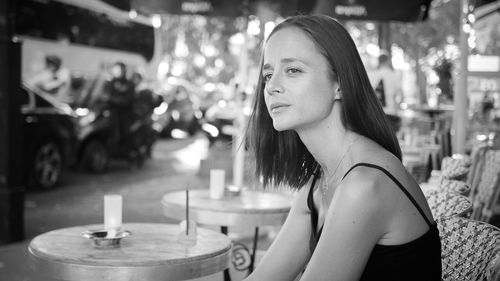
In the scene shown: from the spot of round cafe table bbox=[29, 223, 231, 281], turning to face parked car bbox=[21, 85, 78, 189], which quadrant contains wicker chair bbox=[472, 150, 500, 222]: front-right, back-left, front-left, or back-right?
front-right

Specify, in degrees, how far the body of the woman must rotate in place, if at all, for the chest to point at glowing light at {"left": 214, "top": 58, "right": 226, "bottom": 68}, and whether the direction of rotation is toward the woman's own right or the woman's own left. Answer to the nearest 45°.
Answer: approximately 135° to the woman's own right

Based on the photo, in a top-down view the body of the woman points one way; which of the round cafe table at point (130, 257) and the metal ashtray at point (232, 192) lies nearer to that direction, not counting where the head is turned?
the round cafe table

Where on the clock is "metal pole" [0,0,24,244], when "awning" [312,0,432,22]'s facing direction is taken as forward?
The metal pole is roughly at 2 o'clock from the awning.

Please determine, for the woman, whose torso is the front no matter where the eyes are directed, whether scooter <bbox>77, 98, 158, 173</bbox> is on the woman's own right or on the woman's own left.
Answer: on the woman's own right

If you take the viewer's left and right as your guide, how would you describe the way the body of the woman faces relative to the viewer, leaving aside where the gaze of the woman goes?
facing the viewer and to the left of the viewer

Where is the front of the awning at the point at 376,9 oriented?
toward the camera

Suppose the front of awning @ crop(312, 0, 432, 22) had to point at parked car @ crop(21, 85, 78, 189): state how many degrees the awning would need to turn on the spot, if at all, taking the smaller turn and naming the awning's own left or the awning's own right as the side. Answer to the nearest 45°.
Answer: approximately 90° to the awning's own right

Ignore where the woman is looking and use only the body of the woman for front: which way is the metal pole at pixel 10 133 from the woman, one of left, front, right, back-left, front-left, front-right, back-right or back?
right

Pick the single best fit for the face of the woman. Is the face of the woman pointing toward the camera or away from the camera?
toward the camera

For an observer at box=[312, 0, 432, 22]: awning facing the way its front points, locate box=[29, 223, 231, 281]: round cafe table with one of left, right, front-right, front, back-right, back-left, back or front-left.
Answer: front

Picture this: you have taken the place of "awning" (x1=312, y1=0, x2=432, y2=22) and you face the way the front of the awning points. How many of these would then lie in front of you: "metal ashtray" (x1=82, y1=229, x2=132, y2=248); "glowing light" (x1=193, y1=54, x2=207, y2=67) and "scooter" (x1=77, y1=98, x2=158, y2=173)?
1
